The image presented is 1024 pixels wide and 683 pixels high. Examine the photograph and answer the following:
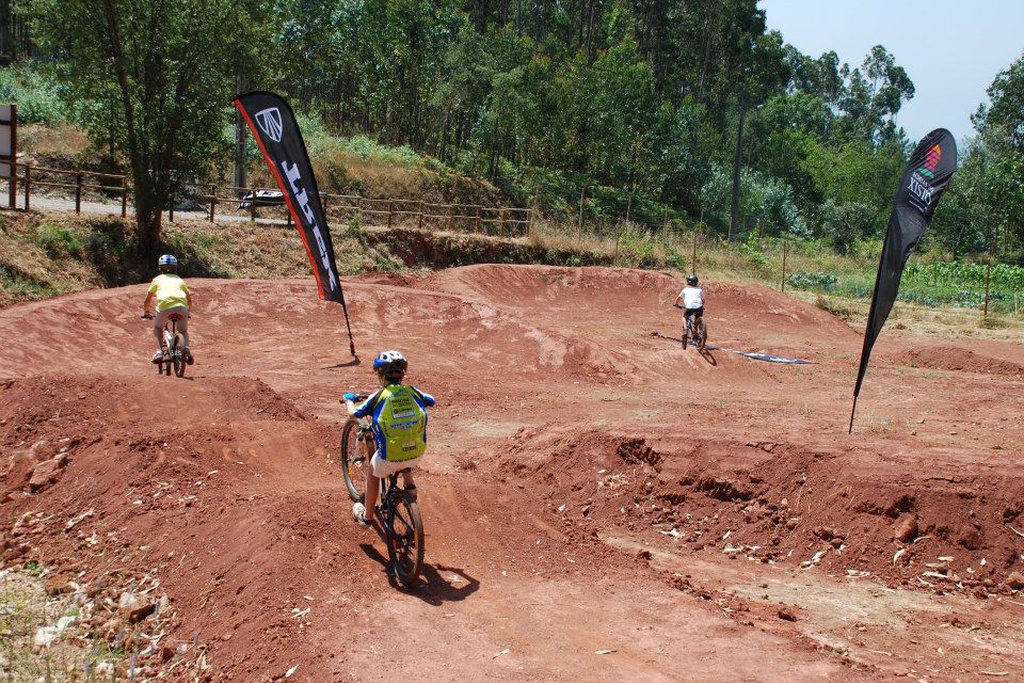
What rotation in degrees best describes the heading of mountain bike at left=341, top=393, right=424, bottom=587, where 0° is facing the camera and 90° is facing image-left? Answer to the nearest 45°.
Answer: approximately 135°

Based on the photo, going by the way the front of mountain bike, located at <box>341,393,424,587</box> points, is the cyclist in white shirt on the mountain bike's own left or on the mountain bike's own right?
on the mountain bike's own right

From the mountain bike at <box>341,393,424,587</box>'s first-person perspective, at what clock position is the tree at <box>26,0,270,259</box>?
The tree is roughly at 1 o'clock from the mountain bike.

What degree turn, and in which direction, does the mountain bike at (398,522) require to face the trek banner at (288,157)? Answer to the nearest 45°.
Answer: approximately 45° to its right

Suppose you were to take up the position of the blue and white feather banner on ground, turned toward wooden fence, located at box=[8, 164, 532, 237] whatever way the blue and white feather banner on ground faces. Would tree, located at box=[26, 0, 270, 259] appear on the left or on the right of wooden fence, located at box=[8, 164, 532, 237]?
left

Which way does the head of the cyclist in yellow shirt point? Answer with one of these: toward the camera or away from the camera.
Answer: away from the camera
